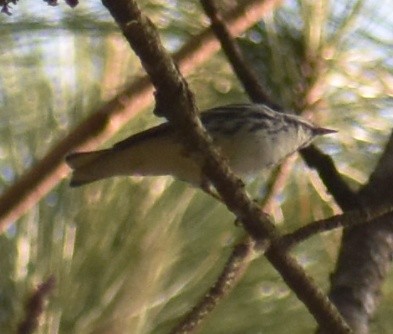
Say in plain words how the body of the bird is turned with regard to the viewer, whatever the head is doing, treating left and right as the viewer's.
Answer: facing to the right of the viewer
